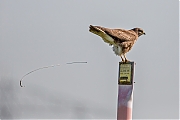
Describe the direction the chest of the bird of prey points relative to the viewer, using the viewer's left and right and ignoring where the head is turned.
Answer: facing to the right of the viewer
